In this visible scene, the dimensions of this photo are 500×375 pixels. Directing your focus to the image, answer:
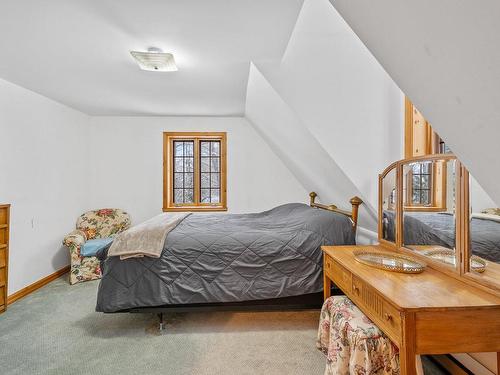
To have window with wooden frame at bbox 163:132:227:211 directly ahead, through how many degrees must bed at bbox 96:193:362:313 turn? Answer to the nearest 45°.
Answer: approximately 90° to its right

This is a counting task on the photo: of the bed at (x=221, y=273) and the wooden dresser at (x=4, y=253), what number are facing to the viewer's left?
1

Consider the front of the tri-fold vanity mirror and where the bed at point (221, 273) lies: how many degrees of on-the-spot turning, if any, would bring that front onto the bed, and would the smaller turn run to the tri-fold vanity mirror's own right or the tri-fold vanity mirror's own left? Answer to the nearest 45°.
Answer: approximately 45° to the tri-fold vanity mirror's own right

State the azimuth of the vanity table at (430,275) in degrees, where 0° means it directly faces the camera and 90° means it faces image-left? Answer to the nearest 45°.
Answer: approximately 45°

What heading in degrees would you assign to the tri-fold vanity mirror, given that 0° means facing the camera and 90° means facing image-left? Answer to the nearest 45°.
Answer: approximately 45°

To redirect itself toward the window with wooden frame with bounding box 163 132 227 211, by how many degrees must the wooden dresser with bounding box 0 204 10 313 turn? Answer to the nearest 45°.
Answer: approximately 45° to its left

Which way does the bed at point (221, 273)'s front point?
to the viewer's left

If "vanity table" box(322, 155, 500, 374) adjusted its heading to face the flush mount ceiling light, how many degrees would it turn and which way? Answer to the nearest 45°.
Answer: approximately 45° to its right

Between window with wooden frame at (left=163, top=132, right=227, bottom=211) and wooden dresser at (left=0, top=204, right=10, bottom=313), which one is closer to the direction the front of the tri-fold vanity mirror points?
the wooden dresser
